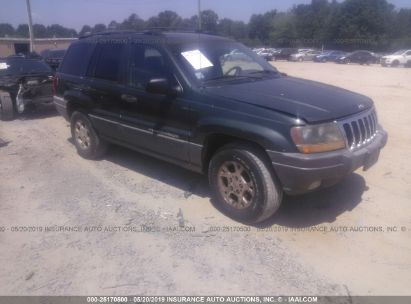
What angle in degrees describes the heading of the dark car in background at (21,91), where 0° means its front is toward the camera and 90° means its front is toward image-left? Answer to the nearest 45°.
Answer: approximately 315°

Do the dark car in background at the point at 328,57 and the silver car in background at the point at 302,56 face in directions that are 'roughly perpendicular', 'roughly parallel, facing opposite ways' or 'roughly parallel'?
roughly parallel

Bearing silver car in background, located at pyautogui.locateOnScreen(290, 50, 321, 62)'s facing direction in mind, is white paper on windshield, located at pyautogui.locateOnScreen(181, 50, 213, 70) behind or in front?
in front

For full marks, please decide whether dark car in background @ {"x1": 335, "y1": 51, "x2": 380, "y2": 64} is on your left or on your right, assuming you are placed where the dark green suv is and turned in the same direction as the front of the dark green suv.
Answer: on your left

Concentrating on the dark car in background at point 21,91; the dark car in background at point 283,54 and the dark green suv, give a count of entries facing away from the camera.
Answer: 0

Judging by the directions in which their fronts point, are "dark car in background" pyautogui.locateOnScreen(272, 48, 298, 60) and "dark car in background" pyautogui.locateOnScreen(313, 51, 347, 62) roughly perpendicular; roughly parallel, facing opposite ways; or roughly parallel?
roughly parallel

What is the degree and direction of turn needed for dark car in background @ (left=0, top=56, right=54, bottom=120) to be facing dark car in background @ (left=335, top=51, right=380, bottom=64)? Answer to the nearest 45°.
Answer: approximately 90° to its left

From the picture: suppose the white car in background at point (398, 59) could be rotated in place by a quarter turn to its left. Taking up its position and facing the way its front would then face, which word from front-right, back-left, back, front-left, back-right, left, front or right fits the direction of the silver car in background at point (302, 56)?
back

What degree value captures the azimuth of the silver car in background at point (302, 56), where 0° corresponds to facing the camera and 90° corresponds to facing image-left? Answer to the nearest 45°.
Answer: approximately 45°

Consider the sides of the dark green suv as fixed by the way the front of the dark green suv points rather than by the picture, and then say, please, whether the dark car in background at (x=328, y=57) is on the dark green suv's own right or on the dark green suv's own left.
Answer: on the dark green suv's own left

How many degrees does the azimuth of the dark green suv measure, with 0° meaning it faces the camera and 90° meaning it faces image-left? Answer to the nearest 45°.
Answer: approximately 315°

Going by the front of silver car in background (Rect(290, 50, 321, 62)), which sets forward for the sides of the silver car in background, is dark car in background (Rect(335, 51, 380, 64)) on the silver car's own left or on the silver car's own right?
on the silver car's own left
